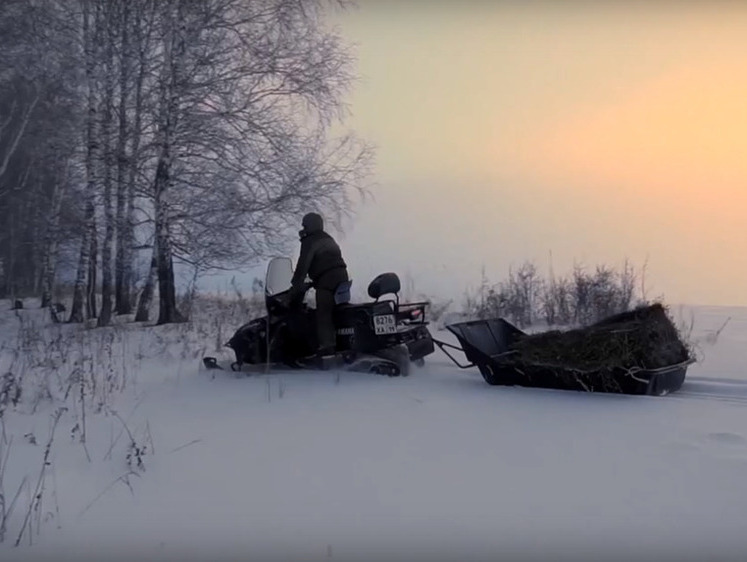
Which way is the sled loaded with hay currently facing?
to the viewer's left

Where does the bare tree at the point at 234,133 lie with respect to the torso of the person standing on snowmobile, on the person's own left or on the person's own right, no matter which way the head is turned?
on the person's own right

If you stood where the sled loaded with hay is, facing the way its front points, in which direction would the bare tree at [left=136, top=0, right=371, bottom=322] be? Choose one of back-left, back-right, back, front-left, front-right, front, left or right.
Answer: front-right

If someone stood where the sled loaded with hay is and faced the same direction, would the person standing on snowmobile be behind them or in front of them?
in front

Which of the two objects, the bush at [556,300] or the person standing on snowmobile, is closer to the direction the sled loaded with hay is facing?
the person standing on snowmobile

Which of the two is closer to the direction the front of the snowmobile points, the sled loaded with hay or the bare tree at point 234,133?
the bare tree

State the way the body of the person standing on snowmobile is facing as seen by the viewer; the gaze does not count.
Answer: to the viewer's left

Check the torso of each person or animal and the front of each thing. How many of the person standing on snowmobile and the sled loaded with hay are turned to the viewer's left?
2

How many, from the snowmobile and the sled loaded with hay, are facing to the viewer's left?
2

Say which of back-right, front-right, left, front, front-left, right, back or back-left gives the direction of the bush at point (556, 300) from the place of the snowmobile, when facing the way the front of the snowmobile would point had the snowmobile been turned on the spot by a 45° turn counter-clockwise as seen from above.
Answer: back

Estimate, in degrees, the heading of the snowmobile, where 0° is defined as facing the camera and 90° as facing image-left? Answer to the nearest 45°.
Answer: approximately 90°

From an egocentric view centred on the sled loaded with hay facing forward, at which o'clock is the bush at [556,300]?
The bush is roughly at 3 o'clock from the sled loaded with hay.

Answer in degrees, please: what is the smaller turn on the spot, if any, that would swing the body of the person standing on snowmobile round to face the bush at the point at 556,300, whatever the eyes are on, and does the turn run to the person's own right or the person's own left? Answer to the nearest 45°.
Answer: approximately 135° to the person's own right
